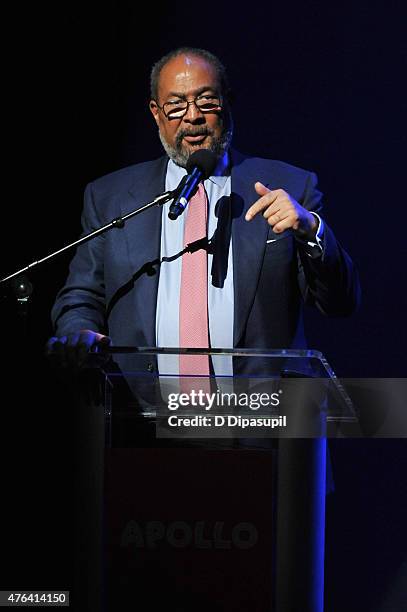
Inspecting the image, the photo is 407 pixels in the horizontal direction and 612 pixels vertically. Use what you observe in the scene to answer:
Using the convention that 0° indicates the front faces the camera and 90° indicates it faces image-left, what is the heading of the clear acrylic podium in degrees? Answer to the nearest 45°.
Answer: approximately 0°

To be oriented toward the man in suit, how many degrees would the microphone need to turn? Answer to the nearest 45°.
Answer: approximately 45° to its left

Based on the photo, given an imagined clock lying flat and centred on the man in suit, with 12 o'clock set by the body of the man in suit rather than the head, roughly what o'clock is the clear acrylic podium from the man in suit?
The clear acrylic podium is roughly at 12 o'clock from the man in suit.

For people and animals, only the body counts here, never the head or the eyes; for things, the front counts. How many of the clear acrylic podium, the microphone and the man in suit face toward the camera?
2

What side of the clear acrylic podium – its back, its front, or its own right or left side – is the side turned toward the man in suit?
back

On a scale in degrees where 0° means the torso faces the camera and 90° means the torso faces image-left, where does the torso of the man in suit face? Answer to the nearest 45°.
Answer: approximately 0°

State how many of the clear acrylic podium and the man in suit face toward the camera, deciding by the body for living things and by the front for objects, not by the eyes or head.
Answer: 2

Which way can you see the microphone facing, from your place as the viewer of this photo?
facing away from the viewer and to the right of the viewer
